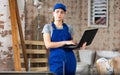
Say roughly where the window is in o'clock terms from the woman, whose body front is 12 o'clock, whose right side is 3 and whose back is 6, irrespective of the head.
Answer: The window is roughly at 8 o'clock from the woman.

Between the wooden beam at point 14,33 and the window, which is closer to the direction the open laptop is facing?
the wooden beam

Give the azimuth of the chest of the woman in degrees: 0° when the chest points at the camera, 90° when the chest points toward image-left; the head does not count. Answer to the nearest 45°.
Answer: approximately 315°

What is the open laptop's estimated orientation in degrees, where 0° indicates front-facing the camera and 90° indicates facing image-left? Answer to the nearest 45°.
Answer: approximately 135°
